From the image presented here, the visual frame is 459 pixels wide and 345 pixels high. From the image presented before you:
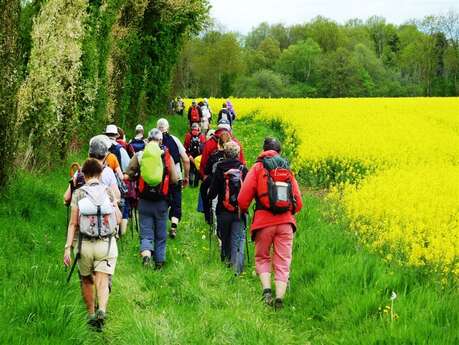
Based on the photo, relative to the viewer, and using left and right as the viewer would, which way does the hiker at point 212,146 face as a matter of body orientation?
facing away from the viewer

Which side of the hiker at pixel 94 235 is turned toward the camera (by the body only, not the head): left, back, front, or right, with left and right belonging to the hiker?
back

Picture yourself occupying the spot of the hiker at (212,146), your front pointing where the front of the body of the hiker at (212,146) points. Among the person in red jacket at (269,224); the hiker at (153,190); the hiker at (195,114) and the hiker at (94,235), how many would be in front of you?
1

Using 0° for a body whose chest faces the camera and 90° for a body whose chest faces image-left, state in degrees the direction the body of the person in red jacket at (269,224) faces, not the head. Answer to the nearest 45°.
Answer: approximately 180°

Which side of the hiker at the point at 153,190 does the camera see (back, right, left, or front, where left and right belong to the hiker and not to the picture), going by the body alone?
back

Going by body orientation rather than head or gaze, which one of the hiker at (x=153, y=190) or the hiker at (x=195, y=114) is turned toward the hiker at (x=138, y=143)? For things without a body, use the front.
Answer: the hiker at (x=153, y=190)

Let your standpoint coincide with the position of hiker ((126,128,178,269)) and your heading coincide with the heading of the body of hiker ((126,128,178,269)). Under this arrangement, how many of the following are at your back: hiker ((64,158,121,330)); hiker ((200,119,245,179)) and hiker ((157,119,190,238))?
1

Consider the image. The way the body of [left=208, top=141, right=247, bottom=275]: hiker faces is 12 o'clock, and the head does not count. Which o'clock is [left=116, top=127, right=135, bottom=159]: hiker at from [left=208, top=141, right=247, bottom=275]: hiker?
[left=116, top=127, right=135, bottom=159]: hiker is roughly at 11 o'clock from [left=208, top=141, right=247, bottom=275]: hiker.

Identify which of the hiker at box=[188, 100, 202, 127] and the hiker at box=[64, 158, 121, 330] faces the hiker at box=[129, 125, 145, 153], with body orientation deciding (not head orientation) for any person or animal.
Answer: the hiker at box=[64, 158, 121, 330]

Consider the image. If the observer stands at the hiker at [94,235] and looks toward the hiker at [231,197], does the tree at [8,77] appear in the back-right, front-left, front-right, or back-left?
front-left

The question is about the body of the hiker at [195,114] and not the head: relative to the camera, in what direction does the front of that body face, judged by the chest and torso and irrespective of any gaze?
away from the camera

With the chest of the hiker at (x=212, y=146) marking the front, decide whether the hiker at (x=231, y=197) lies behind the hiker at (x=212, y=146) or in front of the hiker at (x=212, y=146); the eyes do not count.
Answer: behind

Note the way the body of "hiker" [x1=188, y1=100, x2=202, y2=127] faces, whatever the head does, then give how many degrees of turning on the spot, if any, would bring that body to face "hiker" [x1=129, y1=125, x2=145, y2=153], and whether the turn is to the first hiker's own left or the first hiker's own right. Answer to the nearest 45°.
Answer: approximately 180°

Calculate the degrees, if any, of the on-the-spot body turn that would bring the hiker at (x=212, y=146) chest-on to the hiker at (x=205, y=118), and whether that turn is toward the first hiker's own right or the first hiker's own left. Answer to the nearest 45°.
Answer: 0° — they already face them

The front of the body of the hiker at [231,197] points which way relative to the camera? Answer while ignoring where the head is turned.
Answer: away from the camera
